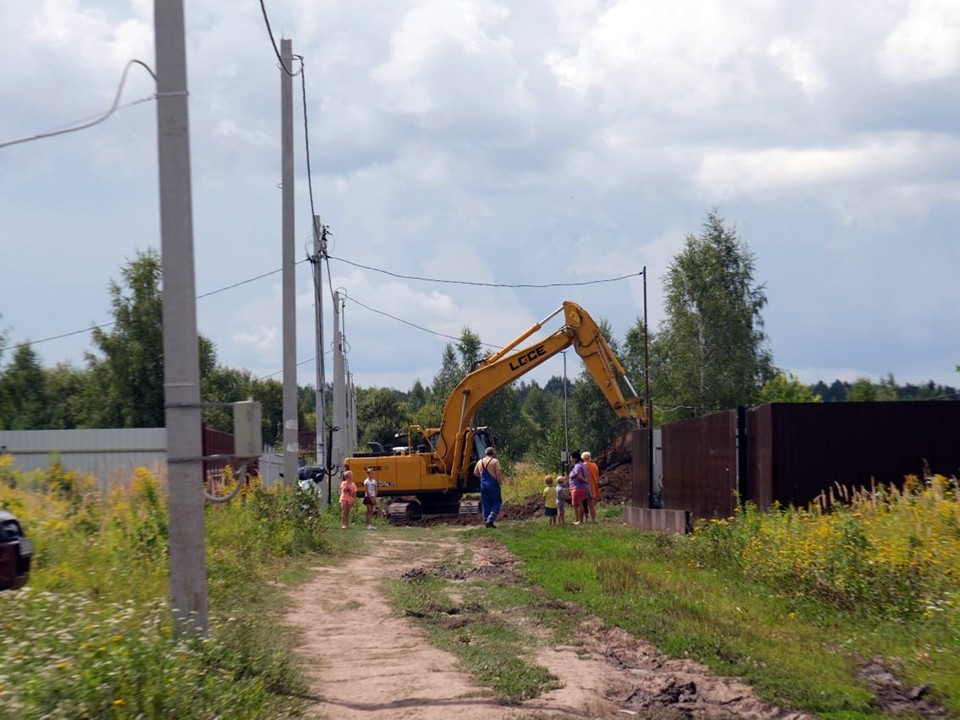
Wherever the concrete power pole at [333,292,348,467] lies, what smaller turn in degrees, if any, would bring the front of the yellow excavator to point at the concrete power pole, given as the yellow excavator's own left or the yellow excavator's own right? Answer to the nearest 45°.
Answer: approximately 135° to the yellow excavator's own left

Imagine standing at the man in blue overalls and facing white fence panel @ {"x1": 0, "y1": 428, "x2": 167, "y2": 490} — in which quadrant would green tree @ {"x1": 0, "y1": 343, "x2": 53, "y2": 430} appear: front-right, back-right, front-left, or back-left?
front-right

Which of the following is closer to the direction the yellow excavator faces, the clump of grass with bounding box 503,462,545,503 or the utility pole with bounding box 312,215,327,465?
the clump of grass

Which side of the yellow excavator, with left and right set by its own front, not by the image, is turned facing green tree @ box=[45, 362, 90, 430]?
back

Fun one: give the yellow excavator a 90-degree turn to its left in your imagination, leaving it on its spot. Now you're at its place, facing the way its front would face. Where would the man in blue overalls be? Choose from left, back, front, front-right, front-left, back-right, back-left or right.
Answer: back

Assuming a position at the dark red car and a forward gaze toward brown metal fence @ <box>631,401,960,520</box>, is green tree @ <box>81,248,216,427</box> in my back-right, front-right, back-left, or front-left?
front-left

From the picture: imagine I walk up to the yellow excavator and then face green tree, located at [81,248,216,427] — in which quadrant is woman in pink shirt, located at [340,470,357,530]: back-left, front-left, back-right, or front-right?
front-left

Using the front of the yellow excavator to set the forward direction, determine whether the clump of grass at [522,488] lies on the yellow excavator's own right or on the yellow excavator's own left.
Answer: on the yellow excavator's own left

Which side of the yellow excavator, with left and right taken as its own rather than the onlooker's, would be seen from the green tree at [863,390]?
left

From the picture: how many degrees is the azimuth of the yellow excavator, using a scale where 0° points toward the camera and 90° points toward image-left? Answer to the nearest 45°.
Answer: approximately 270°

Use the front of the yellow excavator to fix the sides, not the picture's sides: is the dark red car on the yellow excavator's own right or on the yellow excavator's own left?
on the yellow excavator's own right

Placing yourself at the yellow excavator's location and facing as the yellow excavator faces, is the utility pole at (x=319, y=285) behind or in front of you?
behind
